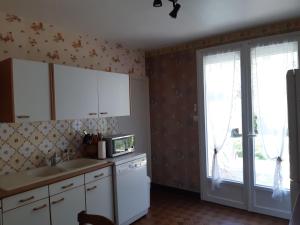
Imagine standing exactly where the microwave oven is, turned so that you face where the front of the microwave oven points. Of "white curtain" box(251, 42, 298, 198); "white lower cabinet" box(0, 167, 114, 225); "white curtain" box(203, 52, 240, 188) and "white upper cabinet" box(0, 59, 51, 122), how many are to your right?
2

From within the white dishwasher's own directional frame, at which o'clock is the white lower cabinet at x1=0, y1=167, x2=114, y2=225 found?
The white lower cabinet is roughly at 3 o'clock from the white dishwasher.

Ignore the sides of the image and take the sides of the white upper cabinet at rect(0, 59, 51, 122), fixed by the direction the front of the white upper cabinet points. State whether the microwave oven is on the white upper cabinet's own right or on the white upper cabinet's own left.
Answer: on the white upper cabinet's own left

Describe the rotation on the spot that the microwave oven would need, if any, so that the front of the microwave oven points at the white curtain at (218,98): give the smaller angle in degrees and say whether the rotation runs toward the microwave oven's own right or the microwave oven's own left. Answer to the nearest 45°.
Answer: approximately 45° to the microwave oven's own left

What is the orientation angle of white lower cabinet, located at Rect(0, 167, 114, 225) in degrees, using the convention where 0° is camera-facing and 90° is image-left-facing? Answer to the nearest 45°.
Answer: approximately 315°

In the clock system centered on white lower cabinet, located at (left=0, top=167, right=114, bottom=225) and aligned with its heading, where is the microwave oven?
The microwave oven is roughly at 9 o'clock from the white lower cabinet.

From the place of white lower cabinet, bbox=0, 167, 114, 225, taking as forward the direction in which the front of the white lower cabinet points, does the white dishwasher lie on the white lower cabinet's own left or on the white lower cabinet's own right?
on the white lower cabinet's own left

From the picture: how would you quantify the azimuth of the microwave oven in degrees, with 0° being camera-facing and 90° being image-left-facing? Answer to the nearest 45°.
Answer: approximately 315°
